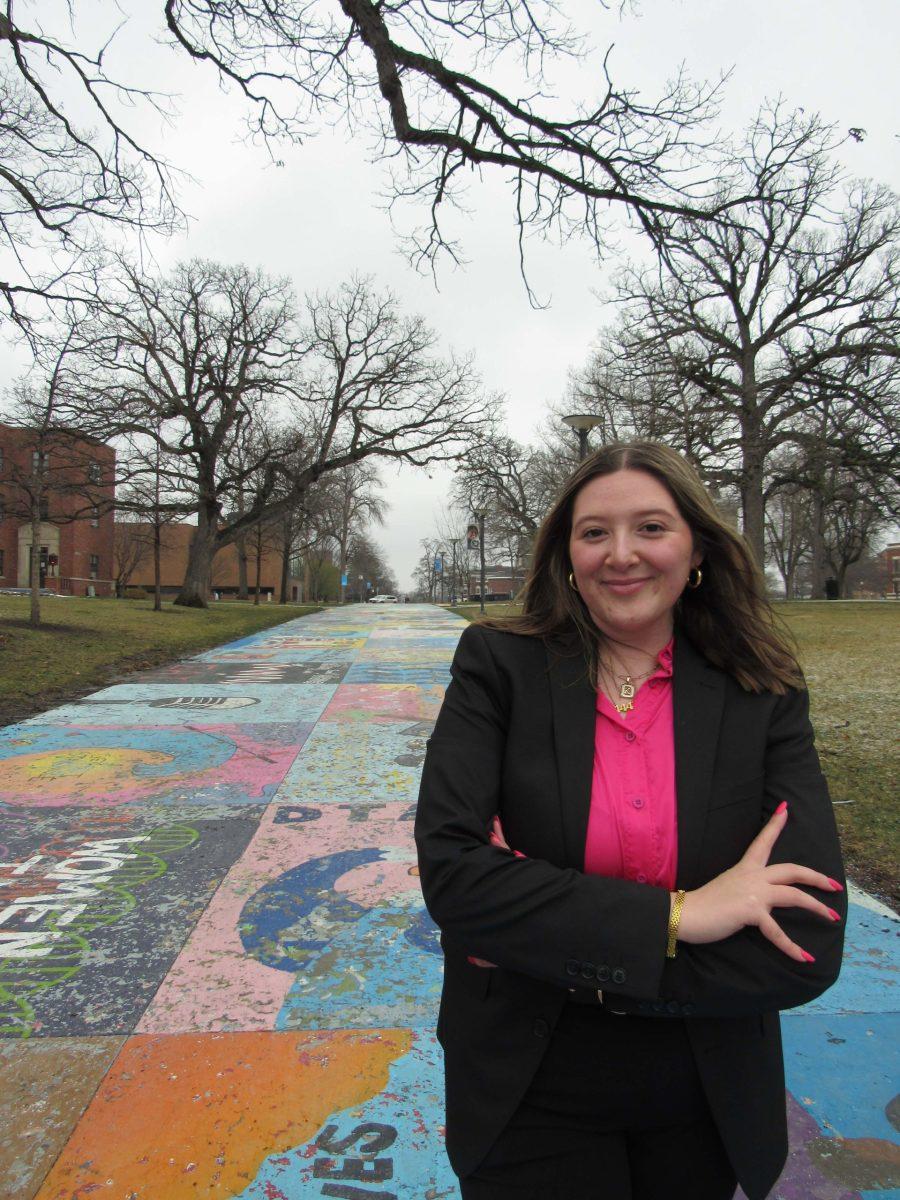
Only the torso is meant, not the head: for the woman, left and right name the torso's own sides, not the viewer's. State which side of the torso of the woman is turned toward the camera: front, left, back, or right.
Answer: front

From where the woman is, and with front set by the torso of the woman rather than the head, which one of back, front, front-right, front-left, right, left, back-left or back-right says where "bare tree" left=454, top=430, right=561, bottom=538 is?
back
